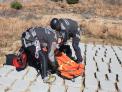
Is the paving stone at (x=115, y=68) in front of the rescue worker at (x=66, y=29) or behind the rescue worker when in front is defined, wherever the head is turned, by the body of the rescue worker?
behind

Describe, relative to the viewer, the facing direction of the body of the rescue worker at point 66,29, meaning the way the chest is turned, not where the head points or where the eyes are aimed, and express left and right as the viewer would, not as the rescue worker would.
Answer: facing to the left of the viewer

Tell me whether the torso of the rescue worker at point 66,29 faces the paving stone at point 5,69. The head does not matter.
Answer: yes

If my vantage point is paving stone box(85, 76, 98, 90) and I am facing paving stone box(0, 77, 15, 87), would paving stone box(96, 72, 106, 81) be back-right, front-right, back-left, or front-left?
back-right

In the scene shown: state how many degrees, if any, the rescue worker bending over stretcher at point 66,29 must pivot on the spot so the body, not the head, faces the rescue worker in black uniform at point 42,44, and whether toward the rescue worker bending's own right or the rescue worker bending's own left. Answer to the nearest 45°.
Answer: approximately 45° to the rescue worker bending's own left
